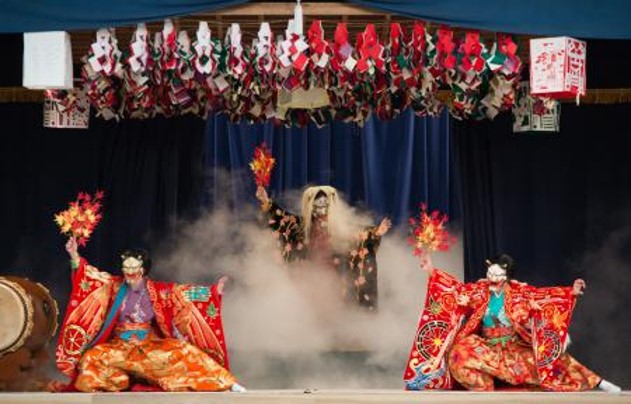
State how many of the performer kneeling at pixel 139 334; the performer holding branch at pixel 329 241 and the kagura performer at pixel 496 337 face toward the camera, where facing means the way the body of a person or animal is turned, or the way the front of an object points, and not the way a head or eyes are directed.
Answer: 3

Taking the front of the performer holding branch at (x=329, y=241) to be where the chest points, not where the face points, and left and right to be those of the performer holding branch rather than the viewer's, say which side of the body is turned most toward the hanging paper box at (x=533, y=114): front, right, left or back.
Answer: left

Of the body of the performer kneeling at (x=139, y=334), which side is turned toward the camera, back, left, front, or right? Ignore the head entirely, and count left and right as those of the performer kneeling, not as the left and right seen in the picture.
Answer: front

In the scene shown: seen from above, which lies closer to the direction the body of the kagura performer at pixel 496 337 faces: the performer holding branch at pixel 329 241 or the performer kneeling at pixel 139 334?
the performer kneeling

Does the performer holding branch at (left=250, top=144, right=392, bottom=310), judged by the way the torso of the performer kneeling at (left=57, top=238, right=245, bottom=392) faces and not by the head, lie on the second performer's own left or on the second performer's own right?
on the second performer's own left

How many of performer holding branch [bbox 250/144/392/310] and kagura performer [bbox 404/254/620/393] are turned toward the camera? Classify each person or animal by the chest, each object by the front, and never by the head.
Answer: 2

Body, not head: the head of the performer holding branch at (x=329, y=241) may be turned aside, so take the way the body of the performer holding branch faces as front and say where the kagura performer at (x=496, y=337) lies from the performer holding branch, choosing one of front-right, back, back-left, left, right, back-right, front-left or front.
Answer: front-left

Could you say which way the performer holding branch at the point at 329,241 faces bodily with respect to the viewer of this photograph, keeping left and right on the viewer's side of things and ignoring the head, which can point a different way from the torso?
facing the viewer
